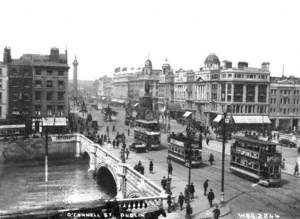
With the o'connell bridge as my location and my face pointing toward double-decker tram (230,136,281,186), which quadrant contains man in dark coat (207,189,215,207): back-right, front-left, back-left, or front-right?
front-right

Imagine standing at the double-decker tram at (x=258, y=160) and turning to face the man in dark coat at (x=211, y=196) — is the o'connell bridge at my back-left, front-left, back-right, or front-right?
front-right

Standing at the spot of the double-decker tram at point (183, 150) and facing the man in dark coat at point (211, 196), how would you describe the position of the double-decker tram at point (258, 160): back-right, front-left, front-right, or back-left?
front-left

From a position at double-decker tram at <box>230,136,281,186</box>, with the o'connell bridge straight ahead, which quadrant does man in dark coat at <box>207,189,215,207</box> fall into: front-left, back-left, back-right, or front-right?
front-left

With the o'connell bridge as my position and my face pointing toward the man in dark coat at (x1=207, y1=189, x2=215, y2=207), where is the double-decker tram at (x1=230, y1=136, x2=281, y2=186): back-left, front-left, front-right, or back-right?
front-left
